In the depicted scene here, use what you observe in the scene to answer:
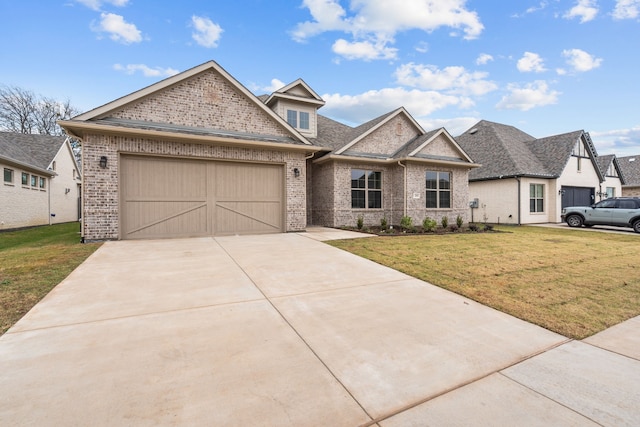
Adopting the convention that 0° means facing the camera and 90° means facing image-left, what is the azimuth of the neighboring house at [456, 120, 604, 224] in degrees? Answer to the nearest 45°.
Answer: approximately 315°

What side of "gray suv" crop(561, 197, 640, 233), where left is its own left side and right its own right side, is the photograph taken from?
left

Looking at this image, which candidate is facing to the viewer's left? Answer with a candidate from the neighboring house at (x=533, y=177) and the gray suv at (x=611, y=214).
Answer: the gray suv

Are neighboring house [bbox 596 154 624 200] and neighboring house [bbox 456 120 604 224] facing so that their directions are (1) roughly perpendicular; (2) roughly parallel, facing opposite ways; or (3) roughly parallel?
roughly parallel

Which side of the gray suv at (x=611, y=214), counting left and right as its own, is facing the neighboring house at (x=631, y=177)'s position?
right

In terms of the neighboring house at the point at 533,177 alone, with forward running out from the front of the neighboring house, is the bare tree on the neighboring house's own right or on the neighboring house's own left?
on the neighboring house's own right

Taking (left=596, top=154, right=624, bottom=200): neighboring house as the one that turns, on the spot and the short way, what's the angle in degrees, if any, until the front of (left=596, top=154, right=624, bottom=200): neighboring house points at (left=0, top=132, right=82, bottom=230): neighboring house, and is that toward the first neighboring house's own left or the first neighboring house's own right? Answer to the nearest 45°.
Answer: approximately 90° to the first neighboring house's own right

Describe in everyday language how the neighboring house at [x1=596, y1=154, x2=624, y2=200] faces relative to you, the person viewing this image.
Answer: facing the viewer and to the right of the viewer
